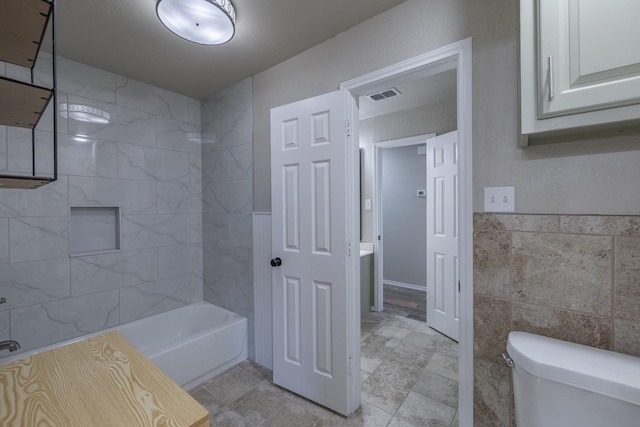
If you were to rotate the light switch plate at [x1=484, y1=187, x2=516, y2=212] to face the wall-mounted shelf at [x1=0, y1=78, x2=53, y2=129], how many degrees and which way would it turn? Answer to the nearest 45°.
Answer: approximately 45° to its right

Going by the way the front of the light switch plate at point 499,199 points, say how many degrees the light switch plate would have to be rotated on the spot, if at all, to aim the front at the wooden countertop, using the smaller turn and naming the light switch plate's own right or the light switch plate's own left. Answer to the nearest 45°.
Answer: approximately 45° to the light switch plate's own right

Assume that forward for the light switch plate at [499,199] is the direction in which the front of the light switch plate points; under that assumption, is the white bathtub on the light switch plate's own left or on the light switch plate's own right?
on the light switch plate's own right

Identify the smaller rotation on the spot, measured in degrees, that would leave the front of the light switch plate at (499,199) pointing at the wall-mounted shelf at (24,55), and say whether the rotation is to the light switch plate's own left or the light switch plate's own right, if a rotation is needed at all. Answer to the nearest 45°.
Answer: approximately 45° to the light switch plate's own right

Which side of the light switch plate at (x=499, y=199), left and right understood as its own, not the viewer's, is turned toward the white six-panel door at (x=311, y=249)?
right

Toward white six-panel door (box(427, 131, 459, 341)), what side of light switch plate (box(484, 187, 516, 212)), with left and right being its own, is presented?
back

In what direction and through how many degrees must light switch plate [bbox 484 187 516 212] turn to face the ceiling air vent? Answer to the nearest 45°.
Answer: approximately 135° to its right

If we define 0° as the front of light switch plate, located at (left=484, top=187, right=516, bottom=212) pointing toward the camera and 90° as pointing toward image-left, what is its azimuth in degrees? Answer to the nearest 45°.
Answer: approximately 0°
